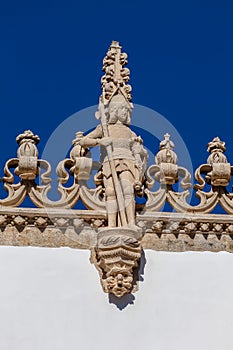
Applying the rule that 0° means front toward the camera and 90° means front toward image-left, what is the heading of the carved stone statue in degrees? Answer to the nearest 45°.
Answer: approximately 0°
